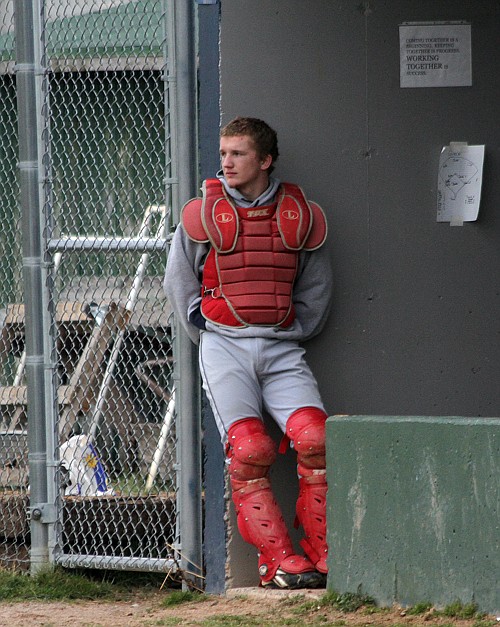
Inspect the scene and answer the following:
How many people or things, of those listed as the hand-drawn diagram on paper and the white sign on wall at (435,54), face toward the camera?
2

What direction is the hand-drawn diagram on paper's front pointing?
toward the camera

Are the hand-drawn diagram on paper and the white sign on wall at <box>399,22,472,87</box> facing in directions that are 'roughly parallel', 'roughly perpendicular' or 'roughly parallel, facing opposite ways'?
roughly parallel

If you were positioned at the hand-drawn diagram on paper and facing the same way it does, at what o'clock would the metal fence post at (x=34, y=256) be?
The metal fence post is roughly at 3 o'clock from the hand-drawn diagram on paper.

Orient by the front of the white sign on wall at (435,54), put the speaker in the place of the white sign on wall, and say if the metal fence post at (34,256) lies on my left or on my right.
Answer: on my right

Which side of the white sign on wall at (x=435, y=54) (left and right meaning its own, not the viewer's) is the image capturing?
front

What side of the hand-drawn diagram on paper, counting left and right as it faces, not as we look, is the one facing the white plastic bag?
right

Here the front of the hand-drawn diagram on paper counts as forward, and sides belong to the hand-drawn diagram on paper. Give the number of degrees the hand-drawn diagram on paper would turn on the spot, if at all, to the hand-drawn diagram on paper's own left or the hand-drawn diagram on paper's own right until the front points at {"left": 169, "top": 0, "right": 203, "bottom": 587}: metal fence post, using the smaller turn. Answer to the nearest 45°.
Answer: approximately 90° to the hand-drawn diagram on paper's own right
